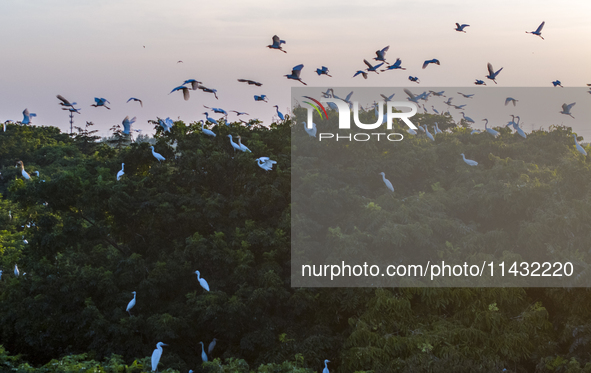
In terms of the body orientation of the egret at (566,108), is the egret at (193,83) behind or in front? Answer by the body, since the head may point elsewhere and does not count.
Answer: in front

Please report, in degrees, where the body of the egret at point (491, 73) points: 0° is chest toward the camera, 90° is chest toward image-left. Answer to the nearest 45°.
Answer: approximately 90°

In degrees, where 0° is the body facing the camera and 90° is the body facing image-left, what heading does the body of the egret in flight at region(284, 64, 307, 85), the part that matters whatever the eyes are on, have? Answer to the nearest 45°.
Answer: approximately 90°

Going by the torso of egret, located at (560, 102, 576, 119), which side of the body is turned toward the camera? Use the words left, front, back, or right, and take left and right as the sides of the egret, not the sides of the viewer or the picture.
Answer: left

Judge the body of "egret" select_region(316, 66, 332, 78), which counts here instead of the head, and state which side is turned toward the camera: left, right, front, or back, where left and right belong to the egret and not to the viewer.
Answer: left

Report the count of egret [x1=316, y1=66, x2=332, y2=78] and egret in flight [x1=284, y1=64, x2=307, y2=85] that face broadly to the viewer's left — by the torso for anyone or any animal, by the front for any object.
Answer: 2

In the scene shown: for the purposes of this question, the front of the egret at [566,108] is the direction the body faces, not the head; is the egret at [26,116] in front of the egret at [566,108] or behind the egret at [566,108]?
in front

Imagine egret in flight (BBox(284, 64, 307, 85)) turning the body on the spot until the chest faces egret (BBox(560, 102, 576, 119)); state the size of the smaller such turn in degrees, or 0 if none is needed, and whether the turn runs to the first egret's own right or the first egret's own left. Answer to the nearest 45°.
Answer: approximately 180°

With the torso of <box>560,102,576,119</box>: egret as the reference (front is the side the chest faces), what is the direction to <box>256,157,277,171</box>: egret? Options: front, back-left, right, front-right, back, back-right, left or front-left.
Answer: front-left

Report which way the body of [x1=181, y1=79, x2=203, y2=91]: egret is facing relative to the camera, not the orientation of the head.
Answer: to the viewer's left

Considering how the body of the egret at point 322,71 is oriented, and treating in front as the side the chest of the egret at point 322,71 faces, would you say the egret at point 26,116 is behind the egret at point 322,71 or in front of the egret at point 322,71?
in front
